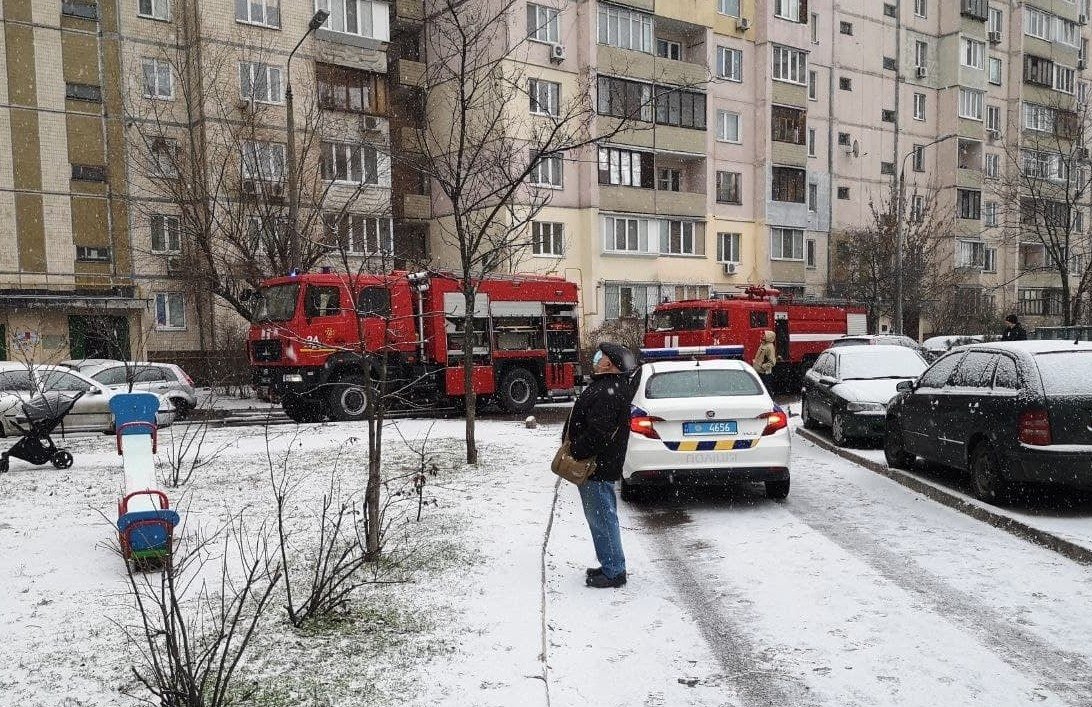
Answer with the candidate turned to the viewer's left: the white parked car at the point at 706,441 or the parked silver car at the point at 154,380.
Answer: the parked silver car

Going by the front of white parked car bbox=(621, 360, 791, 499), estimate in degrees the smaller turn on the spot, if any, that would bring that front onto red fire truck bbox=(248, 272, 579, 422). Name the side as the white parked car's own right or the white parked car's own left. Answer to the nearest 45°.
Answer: approximately 45° to the white parked car's own left

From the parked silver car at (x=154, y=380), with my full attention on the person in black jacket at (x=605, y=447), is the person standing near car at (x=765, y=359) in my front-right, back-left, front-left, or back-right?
front-left

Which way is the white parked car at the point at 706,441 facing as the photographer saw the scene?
facing away from the viewer

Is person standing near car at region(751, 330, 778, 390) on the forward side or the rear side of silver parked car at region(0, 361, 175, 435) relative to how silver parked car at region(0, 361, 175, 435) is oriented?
on the forward side

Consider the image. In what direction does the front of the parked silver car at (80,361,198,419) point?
to the viewer's left

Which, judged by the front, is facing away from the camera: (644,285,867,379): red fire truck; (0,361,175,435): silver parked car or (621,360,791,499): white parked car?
(621,360,791,499): white parked car

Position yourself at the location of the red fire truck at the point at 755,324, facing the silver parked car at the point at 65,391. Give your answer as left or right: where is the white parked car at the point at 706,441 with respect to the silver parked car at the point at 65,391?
left

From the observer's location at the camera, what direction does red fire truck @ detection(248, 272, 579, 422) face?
facing the viewer and to the left of the viewer

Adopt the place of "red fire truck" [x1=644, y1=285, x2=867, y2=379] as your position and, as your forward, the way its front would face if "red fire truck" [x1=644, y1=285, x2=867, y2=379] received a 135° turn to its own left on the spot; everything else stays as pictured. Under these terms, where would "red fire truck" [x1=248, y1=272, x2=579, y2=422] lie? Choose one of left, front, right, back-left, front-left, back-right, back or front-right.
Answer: back-right

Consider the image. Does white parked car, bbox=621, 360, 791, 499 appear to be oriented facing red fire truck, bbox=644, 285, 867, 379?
yes
